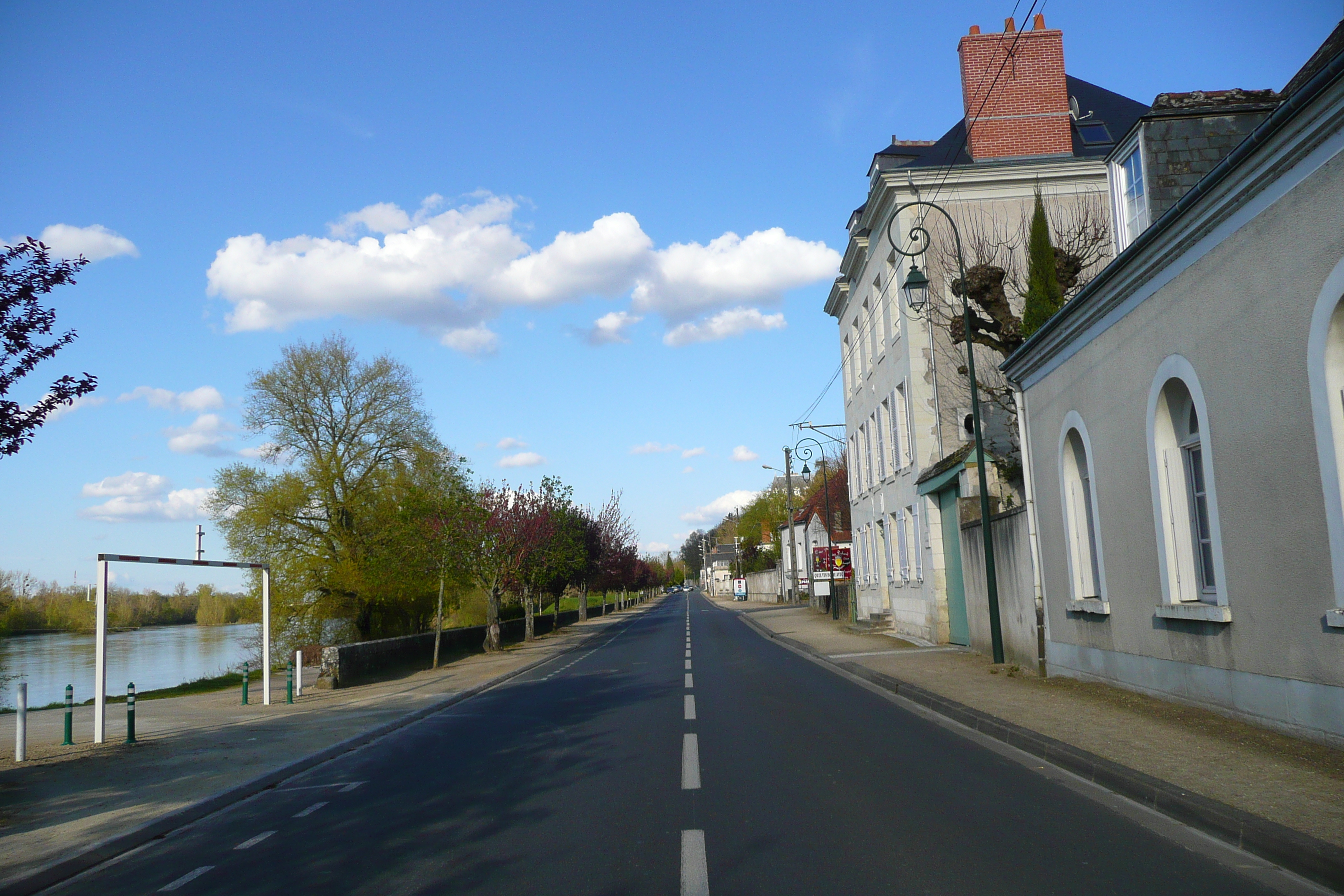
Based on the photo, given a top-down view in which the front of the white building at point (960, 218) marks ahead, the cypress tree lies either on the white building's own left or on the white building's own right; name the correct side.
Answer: on the white building's own left

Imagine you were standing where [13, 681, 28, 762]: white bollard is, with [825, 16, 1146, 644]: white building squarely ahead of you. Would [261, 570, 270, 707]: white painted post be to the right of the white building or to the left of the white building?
left

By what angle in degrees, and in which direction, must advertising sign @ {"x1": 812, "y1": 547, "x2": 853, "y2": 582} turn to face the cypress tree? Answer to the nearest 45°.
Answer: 0° — it already faces it

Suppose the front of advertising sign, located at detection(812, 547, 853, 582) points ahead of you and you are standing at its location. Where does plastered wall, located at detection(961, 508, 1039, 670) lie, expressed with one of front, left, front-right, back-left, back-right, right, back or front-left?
front

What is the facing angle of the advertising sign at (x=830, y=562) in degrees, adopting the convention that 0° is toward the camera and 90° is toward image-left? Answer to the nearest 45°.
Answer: approximately 0°

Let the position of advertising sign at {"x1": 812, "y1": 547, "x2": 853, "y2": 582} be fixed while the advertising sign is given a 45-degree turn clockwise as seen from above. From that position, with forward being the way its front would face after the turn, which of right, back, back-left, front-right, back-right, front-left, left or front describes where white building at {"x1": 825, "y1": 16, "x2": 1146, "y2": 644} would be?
front-left

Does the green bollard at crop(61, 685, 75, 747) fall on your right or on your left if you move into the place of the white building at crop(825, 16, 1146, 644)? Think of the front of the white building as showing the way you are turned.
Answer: on your left

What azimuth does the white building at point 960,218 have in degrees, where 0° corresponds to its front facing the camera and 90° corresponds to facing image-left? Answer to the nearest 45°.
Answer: approximately 90°

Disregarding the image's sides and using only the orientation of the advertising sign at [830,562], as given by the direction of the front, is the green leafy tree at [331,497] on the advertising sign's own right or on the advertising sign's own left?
on the advertising sign's own right

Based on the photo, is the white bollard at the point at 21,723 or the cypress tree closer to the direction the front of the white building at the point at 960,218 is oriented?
the white bollard

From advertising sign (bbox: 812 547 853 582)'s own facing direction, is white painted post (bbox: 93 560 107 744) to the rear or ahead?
ahead
